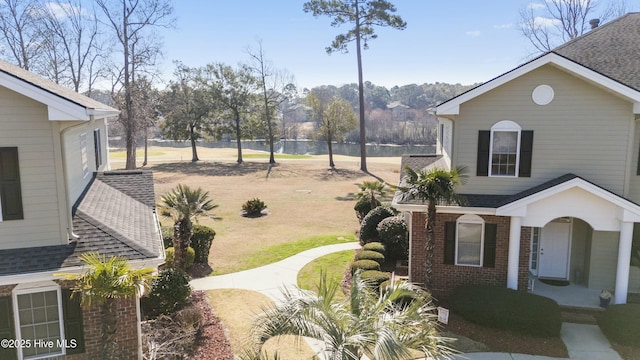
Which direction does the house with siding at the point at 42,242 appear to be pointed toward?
toward the camera

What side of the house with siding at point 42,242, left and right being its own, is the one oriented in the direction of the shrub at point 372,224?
left

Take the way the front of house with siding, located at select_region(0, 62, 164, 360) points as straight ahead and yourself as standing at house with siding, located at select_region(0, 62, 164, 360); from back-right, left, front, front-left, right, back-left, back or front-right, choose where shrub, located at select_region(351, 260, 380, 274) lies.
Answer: left

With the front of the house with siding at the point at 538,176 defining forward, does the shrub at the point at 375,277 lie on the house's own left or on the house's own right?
on the house's own right

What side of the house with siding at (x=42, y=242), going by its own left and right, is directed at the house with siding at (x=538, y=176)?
left

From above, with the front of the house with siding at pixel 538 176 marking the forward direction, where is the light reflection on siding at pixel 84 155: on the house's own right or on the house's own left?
on the house's own right

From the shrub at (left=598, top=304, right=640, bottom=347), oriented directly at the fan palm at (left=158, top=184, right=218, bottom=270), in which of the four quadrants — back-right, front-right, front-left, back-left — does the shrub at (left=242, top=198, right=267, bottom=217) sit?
front-right

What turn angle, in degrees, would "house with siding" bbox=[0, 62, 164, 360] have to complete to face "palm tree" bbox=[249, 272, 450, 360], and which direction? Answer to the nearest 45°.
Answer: approximately 45° to its left

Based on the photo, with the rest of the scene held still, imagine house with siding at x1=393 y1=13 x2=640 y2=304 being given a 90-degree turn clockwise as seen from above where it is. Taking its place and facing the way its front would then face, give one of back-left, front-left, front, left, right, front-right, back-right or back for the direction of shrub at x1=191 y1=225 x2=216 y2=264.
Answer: front

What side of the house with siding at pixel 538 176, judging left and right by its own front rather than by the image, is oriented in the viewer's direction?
front

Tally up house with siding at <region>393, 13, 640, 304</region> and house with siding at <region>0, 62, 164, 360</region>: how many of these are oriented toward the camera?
2

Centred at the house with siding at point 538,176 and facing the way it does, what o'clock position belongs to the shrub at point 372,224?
The shrub is roughly at 4 o'clock from the house with siding.

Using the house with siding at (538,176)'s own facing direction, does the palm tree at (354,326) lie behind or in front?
in front

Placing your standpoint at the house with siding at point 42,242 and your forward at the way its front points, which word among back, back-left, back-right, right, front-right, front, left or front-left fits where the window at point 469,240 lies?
left

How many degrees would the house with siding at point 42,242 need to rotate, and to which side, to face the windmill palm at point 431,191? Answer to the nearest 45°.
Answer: approximately 90° to its left
